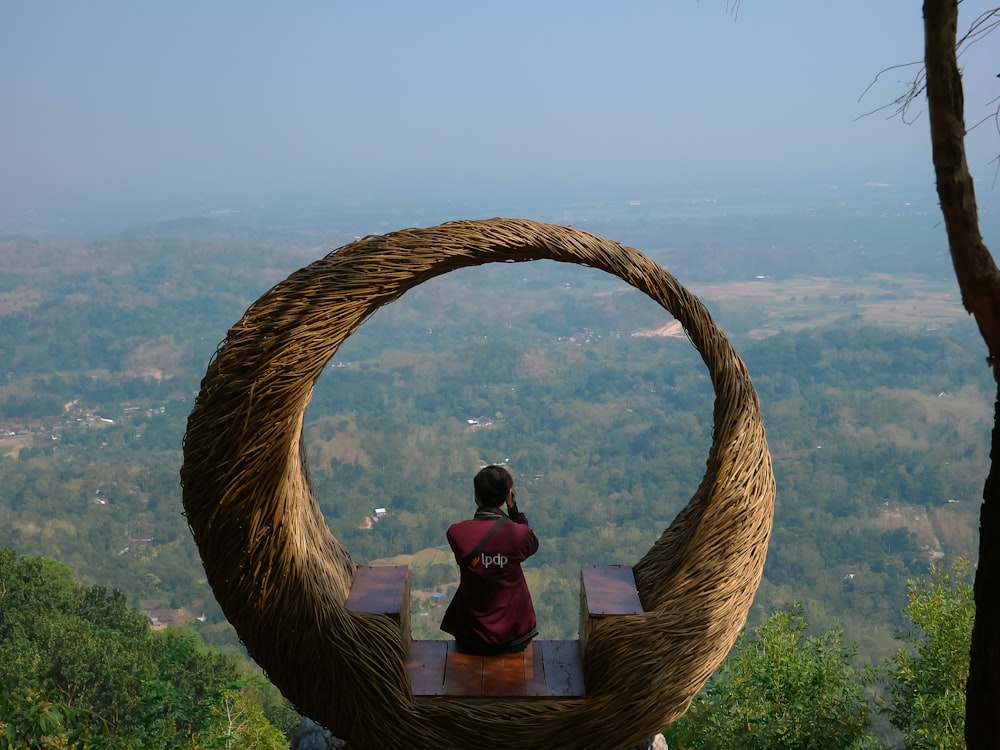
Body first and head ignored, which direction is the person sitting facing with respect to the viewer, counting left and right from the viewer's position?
facing away from the viewer

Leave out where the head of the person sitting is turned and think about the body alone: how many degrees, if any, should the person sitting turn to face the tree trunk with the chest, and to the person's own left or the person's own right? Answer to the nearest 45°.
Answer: approximately 135° to the person's own right

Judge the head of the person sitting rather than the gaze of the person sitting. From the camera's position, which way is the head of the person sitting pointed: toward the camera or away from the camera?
away from the camera
